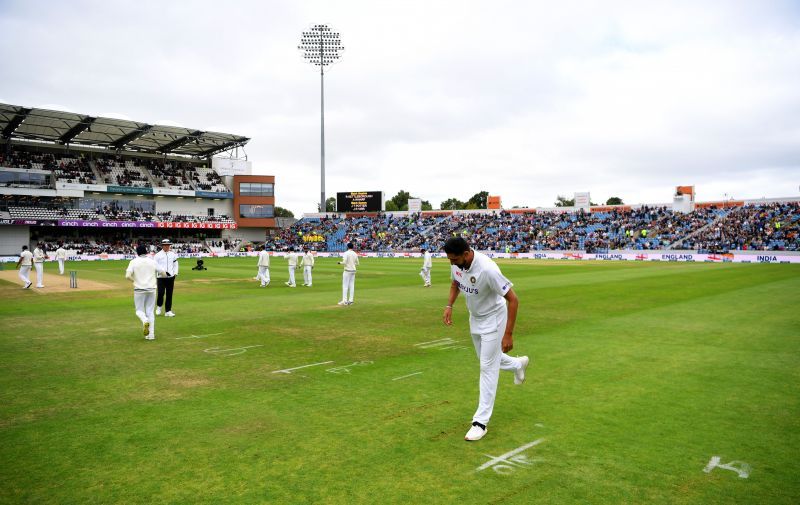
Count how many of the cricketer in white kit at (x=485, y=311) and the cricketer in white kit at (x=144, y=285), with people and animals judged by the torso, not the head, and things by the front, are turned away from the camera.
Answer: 1

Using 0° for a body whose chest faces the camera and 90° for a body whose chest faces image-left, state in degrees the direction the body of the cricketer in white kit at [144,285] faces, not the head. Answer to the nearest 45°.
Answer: approximately 180°

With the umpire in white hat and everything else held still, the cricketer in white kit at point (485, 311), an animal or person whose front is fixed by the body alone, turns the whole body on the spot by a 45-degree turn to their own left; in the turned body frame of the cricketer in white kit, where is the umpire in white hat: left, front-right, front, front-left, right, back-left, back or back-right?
back-right

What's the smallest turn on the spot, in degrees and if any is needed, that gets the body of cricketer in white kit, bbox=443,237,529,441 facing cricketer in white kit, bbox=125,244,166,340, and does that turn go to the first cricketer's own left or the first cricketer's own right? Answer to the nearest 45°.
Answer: approximately 90° to the first cricketer's own right

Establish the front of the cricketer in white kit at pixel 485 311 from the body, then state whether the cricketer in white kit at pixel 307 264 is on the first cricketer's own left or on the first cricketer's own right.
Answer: on the first cricketer's own right

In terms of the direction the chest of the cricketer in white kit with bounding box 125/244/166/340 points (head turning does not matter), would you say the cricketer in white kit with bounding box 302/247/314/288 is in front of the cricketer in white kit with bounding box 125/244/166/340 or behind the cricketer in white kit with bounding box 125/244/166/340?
in front

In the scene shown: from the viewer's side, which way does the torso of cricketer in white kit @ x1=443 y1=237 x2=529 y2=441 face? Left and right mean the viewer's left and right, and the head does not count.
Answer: facing the viewer and to the left of the viewer

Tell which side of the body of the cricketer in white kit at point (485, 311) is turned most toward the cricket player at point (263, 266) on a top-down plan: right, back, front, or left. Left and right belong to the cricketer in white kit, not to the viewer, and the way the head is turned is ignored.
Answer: right

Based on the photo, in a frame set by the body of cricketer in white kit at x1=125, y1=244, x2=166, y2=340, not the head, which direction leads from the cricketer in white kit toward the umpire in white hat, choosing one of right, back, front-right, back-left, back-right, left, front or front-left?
front

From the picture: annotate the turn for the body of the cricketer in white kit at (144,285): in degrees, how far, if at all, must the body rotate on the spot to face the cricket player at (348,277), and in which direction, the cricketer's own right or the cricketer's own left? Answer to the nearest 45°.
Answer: approximately 45° to the cricketer's own right

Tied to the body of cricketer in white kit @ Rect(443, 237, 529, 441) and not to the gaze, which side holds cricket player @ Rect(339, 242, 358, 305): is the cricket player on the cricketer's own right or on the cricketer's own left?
on the cricketer's own right

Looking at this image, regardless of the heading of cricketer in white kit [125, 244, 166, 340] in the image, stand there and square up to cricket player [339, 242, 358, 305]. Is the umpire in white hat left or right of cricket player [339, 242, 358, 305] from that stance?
left

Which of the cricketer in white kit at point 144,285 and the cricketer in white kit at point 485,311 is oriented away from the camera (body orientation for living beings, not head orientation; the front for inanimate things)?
the cricketer in white kit at point 144,285

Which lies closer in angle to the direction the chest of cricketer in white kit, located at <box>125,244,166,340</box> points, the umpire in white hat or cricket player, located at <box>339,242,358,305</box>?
the umpire in white hat
